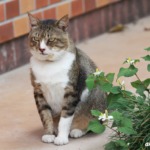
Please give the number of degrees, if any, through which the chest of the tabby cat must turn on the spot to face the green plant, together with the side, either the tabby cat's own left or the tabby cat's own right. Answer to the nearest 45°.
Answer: approximately 90° to the tabby cat's own left

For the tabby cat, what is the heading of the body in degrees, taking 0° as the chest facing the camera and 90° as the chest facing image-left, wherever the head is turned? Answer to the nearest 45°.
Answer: approximately 45°
